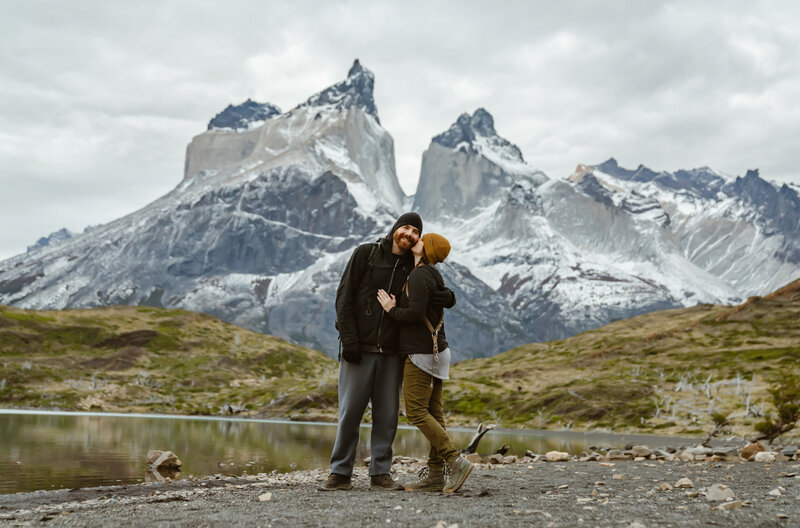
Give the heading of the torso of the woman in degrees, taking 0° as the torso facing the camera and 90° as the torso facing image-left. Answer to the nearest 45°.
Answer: approximately 90°

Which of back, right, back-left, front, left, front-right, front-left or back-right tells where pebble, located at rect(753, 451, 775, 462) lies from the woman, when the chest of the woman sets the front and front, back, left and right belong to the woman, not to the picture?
back-right

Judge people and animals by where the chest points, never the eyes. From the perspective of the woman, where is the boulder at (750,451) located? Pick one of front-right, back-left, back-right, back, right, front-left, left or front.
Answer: back-right

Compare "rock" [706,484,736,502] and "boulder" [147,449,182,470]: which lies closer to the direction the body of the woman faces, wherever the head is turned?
the boulder

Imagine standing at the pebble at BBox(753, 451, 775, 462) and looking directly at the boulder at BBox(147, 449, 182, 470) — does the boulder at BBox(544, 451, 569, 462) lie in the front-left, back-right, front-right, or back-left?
front-right

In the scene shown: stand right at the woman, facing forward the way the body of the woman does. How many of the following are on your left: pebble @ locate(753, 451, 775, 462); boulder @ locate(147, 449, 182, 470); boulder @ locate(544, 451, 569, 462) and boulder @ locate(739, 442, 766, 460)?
0

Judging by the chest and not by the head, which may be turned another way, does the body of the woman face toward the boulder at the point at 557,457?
no

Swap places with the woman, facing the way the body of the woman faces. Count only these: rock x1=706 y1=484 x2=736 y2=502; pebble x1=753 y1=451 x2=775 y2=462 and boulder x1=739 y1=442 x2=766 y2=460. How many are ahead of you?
0

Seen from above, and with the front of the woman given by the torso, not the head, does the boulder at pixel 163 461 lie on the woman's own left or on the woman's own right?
on the woman's own right

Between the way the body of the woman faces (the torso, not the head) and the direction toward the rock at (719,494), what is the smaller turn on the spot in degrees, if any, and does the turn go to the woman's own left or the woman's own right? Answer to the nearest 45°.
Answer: approximately 135° to the woman's own left
